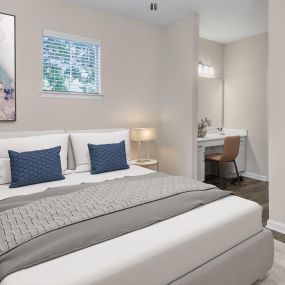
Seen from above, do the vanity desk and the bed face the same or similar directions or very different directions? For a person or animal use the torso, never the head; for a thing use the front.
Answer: same or similar directions

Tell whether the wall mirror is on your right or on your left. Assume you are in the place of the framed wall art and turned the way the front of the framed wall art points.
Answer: on your left

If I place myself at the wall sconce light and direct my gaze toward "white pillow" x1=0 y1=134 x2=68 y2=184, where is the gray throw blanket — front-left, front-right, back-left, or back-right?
front-left

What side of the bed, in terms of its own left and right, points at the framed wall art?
back

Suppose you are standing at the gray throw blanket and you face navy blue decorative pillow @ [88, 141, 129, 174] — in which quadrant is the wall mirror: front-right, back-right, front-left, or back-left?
front-right

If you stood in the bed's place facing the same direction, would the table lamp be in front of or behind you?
behind

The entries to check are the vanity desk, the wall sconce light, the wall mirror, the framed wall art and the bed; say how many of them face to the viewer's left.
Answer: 0

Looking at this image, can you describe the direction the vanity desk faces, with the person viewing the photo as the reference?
facing the viewer and to the right of the viewer

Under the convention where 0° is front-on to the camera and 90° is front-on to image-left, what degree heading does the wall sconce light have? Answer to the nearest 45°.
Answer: approximately 315°

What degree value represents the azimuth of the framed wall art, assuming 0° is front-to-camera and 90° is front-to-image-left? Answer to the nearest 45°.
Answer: approximately 315°

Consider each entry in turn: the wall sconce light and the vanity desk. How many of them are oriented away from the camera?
0

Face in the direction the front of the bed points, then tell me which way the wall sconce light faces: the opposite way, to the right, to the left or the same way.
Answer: the same way
